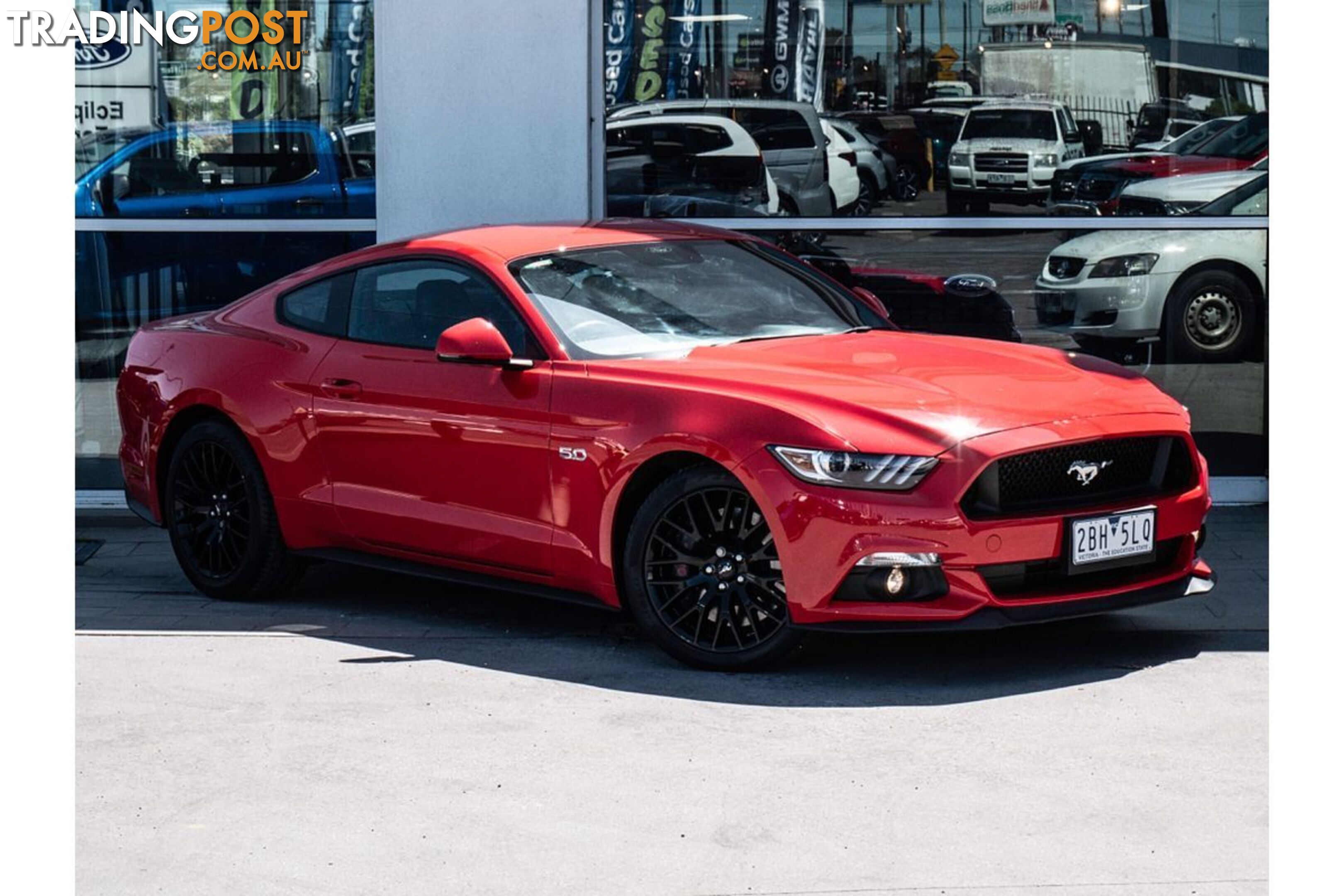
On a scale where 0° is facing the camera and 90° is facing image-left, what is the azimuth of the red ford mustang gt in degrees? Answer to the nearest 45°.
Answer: approximately 315°
